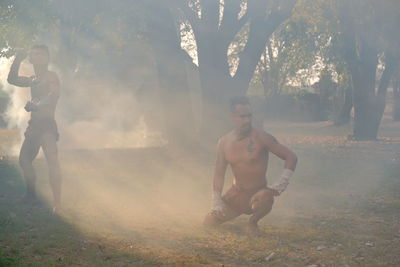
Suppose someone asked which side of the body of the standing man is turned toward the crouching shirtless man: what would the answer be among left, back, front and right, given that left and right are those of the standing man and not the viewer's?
left

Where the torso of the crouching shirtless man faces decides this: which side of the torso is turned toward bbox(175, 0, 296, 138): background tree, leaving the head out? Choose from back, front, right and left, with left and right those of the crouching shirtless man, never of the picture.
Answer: back

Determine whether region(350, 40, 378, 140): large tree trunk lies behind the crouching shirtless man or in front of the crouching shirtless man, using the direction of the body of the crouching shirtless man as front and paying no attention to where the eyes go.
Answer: behind

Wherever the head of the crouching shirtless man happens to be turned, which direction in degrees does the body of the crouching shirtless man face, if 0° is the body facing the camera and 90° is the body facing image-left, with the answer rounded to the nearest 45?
approximately 0°

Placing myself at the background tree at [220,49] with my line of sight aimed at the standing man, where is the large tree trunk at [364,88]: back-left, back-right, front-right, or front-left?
back-left

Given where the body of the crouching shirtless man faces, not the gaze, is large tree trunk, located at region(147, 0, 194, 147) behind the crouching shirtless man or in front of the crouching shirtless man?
behind

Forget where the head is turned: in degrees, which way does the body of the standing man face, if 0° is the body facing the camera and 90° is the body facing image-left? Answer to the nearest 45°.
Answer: approximately 45°
